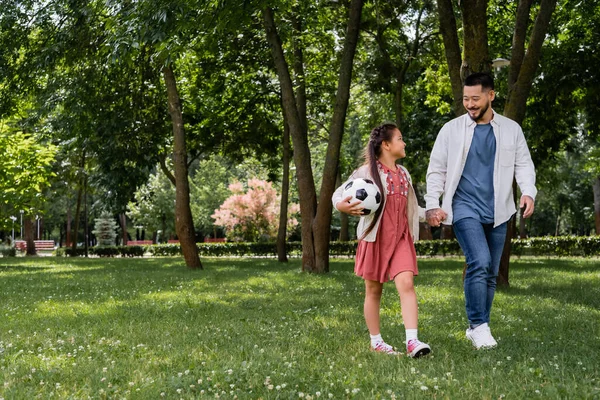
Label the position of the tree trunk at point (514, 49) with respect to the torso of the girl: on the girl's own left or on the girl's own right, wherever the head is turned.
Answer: on the girl's own left

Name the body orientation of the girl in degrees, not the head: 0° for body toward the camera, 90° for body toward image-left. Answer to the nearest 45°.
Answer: approximately 315°

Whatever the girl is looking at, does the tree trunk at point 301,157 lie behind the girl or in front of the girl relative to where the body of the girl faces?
behind

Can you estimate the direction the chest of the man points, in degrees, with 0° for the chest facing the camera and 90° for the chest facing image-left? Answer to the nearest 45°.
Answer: approximately 0°

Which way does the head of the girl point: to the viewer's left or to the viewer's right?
to the viewer's right

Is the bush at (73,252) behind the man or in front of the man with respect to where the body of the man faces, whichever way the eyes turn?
behind

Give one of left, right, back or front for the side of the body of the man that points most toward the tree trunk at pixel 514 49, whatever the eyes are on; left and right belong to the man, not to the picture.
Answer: back

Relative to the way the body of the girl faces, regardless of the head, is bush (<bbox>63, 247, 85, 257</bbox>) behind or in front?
behind

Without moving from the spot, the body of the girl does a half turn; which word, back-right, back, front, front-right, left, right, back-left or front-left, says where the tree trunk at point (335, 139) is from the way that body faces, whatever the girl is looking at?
front-right

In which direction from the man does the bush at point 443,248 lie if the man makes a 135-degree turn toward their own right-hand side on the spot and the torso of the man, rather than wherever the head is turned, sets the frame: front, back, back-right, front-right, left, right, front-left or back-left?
front-right

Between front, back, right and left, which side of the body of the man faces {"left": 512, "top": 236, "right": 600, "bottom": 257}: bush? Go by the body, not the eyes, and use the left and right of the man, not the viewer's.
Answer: back

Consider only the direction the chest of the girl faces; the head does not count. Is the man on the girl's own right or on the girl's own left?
on the girl's own left

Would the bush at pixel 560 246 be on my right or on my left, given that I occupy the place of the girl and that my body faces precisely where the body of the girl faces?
on my left
